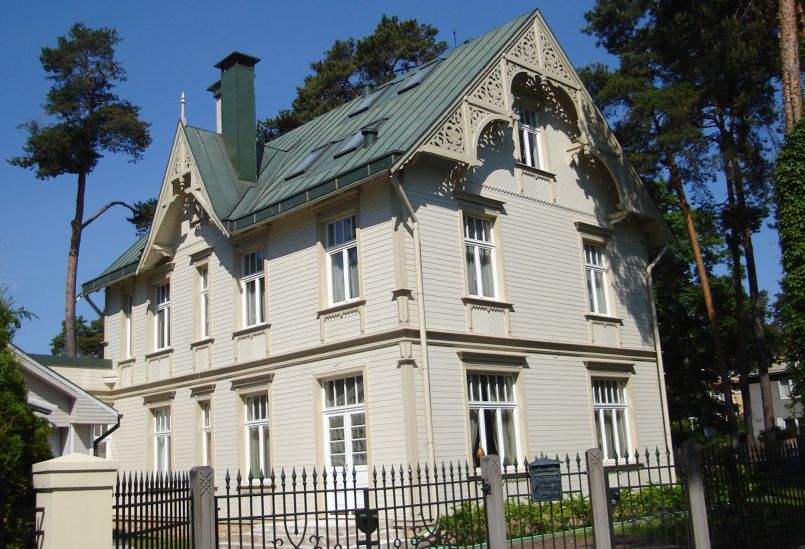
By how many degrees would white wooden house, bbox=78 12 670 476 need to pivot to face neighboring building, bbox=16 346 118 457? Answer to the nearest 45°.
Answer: approximately 45° to its right

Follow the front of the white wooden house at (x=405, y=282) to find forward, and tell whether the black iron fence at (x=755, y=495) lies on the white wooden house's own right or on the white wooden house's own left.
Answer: on the white wooden house's own left

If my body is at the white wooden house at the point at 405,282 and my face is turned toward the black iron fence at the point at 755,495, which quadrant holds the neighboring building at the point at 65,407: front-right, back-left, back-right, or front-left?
back-right

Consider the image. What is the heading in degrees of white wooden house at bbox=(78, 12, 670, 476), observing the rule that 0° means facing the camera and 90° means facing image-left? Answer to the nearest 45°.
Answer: approximately 45°
